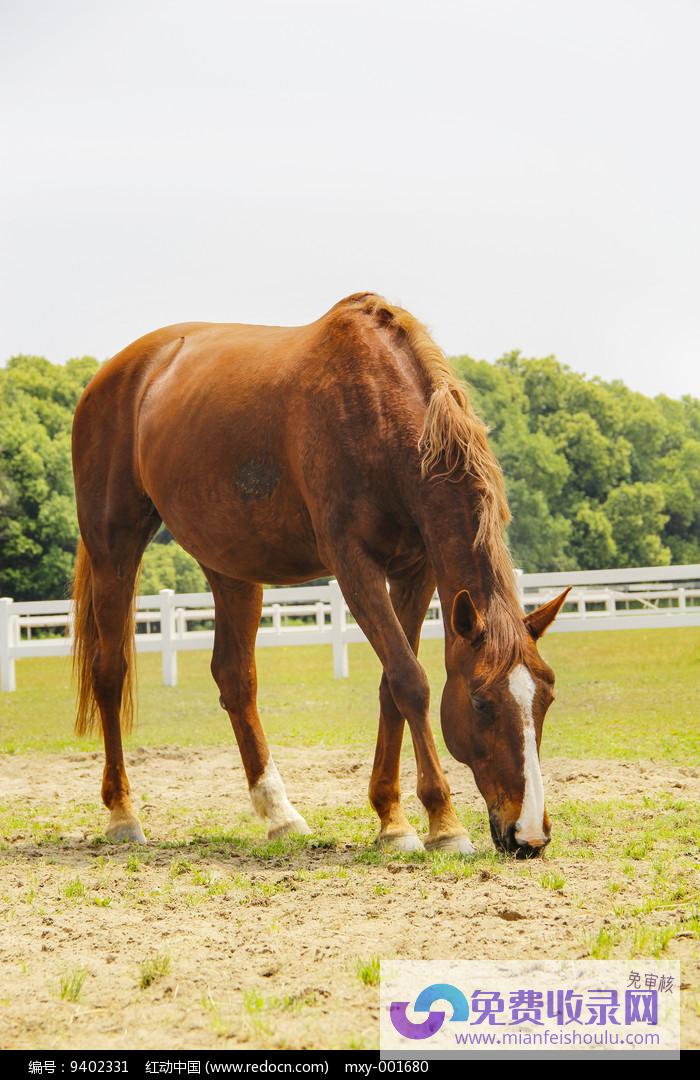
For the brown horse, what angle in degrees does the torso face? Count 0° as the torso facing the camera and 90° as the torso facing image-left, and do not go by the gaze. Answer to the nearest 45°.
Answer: approximately 315°

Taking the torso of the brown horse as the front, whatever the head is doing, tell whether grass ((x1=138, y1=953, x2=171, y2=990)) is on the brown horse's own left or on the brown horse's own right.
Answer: on the brown horse's own right

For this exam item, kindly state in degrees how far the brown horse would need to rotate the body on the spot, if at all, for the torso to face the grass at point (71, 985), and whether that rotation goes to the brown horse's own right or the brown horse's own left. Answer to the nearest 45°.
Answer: approximately 45° to the brown horse's own right

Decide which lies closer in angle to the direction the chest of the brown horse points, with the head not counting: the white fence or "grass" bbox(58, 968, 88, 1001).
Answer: the grass

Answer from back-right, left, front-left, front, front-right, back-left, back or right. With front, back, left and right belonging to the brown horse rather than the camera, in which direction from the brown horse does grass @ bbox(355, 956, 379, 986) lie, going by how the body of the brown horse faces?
front-right

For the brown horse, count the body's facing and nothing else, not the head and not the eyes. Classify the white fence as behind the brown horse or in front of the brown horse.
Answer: behind
